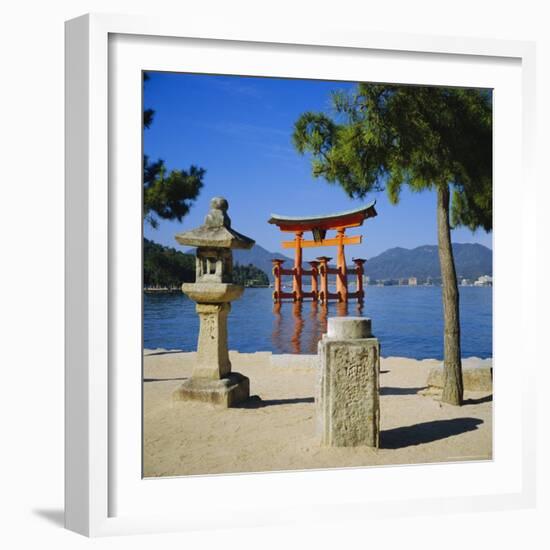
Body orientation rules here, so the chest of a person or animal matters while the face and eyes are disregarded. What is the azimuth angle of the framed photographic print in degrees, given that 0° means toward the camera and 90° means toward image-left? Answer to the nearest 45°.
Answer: approximately 315°
